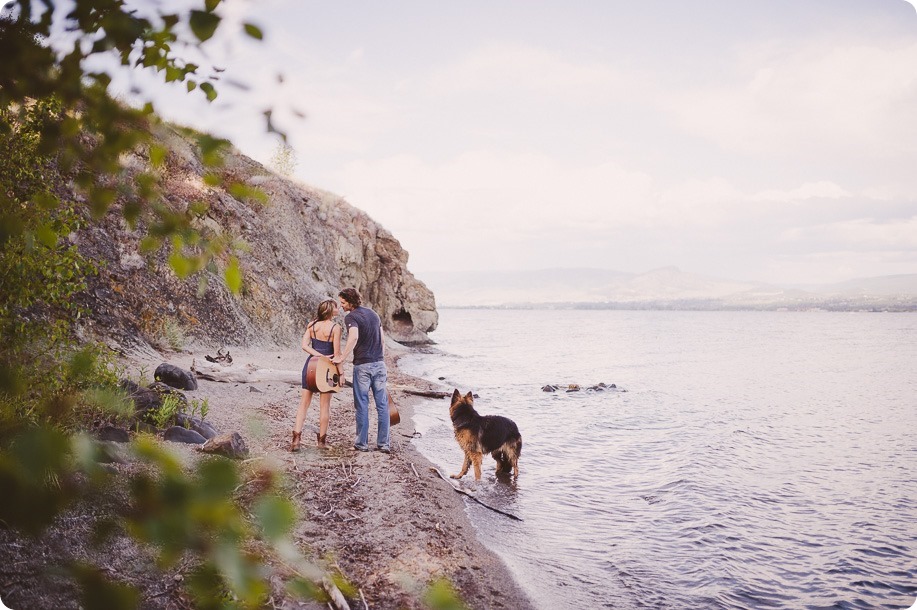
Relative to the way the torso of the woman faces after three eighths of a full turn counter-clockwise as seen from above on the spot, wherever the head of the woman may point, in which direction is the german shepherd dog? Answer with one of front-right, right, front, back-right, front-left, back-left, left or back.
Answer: back-left

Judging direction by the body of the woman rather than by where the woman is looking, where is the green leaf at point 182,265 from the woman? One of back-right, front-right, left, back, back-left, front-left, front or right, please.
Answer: back

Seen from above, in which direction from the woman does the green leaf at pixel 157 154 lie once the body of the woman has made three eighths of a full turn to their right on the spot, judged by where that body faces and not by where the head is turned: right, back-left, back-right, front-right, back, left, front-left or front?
front-right

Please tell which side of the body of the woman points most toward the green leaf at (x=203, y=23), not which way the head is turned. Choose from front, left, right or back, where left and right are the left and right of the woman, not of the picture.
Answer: back

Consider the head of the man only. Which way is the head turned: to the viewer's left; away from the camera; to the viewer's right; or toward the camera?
to the viewer's left

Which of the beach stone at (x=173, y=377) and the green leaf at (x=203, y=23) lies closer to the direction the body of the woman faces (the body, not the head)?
the beach stone

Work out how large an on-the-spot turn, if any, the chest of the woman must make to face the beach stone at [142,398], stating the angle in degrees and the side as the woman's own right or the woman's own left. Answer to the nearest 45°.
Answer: approximately 90° to the woman's own left

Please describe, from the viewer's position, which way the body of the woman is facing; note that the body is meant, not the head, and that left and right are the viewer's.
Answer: facing away from the viewer

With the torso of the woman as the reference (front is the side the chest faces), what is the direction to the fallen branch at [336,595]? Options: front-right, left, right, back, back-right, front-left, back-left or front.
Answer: back

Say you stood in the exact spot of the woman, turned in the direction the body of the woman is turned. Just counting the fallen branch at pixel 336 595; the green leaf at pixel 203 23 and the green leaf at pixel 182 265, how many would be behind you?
3

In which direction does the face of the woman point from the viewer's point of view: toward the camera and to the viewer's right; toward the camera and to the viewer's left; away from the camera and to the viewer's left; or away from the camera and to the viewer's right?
away from the camera and to the viewer's right
